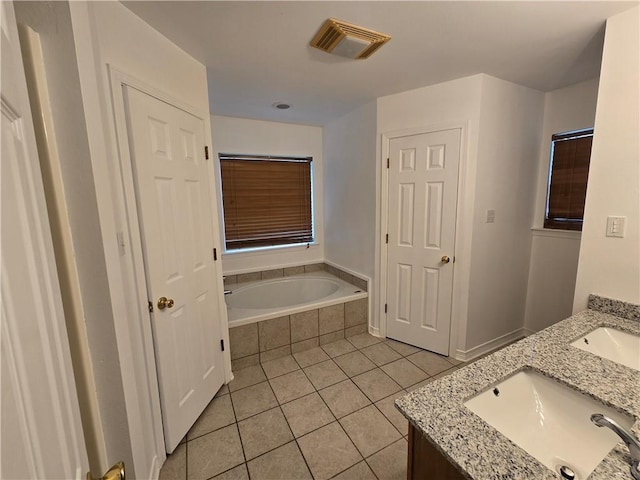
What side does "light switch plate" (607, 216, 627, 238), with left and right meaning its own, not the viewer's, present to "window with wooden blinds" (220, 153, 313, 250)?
right

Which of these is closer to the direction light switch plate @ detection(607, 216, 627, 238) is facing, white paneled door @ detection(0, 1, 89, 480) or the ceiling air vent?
the white paneled door

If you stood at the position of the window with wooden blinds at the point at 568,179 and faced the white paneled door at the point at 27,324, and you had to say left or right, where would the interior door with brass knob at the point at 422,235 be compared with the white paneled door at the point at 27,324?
right

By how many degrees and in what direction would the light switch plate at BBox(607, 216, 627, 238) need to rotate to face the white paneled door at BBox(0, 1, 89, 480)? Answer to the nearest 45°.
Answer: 0° — it already faces it

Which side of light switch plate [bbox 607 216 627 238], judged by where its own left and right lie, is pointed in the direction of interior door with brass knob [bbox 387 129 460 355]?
right

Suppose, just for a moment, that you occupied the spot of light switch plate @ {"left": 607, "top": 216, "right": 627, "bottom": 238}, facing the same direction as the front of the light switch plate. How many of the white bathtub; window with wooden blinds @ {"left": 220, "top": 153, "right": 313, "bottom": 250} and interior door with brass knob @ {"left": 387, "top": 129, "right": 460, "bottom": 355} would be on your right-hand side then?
3

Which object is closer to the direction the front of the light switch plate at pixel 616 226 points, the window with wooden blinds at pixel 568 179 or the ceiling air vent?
the ceiling air vent
